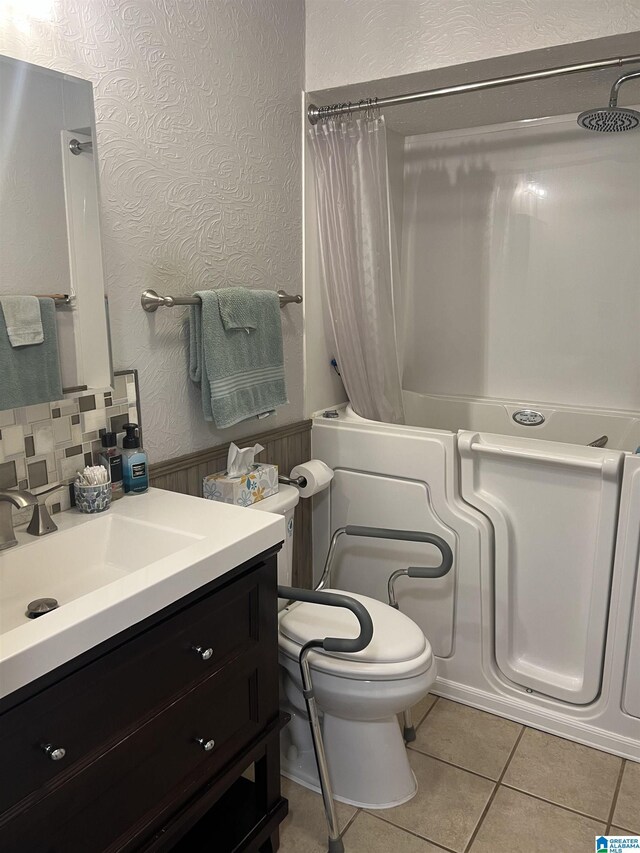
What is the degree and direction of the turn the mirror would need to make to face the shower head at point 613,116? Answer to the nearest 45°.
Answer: approximately 45° to its left

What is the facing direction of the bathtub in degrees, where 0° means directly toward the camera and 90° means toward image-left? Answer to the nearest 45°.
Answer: approximately 45°

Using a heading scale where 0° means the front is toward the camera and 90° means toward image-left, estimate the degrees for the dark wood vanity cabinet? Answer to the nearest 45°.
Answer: approximately 315°

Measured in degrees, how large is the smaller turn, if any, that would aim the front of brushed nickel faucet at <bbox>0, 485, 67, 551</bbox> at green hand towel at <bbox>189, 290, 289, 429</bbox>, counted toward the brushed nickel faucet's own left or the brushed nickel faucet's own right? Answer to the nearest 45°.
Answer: approximately 90° to the brushed nickel faucet's own left

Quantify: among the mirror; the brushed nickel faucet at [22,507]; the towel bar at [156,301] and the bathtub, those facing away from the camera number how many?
0

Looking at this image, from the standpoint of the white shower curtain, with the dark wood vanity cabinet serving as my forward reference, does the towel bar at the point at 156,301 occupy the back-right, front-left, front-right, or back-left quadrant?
front-right

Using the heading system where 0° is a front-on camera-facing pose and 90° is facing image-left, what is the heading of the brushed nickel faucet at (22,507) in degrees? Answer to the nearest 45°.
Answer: approximately 315°

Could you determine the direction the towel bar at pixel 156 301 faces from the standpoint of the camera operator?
facing the viewer and to the right of the viewer

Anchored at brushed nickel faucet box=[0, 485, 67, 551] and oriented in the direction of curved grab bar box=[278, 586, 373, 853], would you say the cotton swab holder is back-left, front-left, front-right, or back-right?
front-left

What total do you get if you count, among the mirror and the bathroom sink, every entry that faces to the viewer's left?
0

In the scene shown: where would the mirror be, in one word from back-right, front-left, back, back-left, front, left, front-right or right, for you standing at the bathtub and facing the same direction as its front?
front
